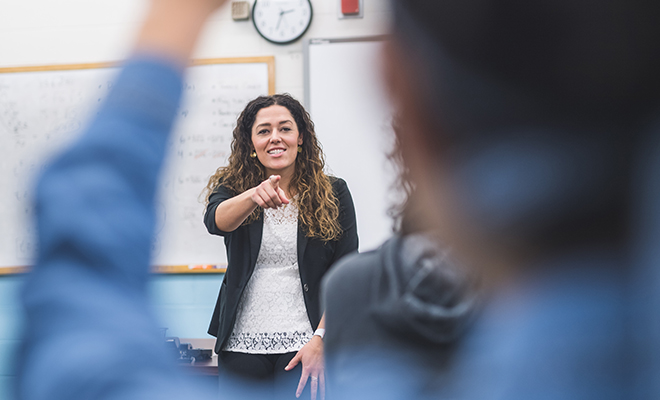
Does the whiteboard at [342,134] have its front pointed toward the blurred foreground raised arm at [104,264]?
yes

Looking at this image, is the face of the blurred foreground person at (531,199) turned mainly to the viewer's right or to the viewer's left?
to the viewer's left

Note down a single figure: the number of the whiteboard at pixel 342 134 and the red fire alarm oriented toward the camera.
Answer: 2

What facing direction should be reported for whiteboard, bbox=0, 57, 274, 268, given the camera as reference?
facing the viewer

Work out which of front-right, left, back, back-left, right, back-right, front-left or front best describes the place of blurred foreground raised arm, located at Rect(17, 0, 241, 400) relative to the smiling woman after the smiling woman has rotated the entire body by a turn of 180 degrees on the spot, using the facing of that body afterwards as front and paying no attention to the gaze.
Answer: back

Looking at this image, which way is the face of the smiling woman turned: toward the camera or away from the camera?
toward the camera

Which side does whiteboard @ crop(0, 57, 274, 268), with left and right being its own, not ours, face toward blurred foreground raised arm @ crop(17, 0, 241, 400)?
front

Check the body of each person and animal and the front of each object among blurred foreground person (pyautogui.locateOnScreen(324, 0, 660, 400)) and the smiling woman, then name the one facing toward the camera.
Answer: the smiling woman

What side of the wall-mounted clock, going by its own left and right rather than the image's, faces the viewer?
front

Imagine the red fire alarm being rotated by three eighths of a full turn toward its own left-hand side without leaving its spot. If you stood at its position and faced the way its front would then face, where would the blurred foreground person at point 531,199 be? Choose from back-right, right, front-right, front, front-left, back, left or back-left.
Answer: back-right

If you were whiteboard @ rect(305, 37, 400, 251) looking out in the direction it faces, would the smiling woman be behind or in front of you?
in front

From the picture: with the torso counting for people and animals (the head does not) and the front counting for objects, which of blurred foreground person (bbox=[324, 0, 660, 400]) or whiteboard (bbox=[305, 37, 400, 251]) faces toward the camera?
the whiteboard

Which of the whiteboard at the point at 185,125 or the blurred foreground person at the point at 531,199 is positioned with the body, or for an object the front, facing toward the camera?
the whiteboard

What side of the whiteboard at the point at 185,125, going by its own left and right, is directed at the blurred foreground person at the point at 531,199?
front
